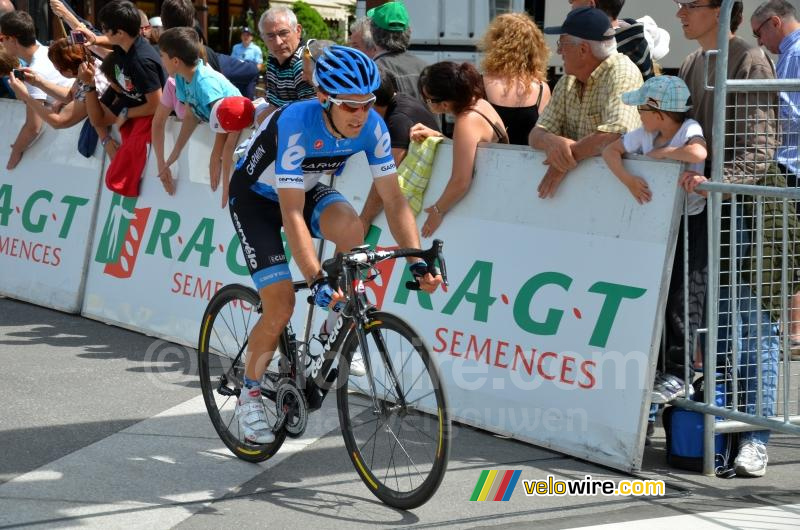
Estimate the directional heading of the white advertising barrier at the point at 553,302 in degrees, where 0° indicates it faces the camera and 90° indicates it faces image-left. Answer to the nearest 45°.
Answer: approximately 45°

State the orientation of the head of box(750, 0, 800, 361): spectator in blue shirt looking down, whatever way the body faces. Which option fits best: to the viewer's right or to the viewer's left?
to the viewer's left

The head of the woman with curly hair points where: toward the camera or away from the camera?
away from the camera

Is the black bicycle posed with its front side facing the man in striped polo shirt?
no

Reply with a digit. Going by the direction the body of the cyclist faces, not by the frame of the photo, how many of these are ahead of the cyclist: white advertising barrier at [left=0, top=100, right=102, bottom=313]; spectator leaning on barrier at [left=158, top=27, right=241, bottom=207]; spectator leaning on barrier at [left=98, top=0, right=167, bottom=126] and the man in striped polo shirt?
0

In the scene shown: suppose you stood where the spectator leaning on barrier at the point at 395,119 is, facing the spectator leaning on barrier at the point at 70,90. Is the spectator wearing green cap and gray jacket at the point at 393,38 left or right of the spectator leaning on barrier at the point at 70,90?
right

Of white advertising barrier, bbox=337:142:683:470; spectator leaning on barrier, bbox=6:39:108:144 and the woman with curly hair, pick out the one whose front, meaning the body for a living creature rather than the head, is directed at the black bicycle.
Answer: the white advertising barrier

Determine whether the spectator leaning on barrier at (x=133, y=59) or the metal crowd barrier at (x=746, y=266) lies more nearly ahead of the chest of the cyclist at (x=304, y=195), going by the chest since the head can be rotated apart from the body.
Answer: the metal crowd barrier

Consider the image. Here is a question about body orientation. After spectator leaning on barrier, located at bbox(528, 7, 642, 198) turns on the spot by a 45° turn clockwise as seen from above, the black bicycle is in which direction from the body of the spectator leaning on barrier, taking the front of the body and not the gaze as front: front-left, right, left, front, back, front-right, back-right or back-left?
front-left

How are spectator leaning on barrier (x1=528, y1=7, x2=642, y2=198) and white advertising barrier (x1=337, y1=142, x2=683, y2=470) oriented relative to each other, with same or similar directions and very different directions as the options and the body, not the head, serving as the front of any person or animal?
same or similar directions

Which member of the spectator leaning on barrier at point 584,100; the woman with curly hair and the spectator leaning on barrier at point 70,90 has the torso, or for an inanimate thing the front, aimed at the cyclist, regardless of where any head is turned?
the spectator leaning on barrier at point 584,100

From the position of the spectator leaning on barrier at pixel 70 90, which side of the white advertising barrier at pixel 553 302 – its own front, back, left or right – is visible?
right

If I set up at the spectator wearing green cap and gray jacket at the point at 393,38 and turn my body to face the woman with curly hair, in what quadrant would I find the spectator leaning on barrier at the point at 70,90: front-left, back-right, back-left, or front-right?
back-right
